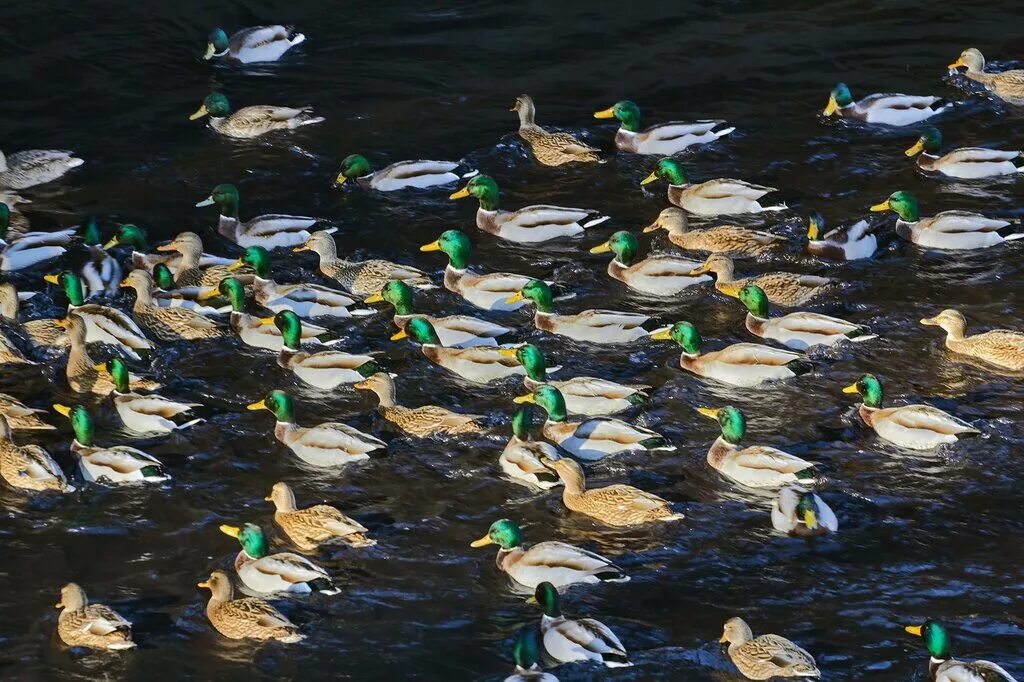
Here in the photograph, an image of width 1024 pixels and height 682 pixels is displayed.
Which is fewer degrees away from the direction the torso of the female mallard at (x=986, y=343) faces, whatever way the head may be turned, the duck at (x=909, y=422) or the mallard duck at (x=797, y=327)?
the mallard duck

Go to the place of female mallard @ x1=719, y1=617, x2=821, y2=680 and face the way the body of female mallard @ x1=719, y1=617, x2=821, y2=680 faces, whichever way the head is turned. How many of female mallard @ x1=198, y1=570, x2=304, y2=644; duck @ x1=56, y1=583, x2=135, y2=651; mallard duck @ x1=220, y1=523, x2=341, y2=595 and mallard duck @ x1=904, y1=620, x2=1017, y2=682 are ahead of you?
3

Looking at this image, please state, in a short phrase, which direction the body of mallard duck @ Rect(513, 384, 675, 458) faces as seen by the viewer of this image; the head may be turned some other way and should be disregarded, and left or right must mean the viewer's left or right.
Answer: facing to the left of the viewer

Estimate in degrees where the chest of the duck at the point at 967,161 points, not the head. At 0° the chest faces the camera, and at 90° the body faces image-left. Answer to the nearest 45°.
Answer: approximately 90°

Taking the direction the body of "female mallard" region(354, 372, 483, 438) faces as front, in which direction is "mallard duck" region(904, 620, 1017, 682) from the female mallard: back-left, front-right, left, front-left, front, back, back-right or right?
back-left

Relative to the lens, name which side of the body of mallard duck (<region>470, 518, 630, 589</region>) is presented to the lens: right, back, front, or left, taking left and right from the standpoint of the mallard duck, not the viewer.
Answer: left

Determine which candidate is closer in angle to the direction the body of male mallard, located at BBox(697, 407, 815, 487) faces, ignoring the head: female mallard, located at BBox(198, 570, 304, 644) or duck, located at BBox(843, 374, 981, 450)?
the female mallard

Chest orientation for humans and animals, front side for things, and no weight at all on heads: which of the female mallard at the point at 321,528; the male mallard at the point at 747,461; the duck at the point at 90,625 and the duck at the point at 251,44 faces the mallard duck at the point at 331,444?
the male mallard

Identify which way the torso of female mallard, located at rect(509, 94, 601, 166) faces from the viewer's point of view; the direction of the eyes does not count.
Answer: to the viewer's left

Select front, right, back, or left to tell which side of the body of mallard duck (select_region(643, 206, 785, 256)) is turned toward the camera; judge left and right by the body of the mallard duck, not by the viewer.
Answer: left

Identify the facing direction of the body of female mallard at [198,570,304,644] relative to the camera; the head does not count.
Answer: to the viewer's left

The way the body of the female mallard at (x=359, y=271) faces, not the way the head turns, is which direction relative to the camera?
to the viewer's left

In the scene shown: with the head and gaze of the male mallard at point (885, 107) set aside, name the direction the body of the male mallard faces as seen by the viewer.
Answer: to the viewer's left

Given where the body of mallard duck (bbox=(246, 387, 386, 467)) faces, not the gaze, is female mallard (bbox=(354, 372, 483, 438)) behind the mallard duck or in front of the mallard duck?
behind

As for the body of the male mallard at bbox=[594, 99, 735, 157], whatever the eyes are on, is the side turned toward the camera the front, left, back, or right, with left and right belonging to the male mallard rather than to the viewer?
left

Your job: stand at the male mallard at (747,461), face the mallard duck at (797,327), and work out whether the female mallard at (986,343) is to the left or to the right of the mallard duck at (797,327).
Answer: right

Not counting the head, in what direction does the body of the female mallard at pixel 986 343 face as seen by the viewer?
to the viewer's left
